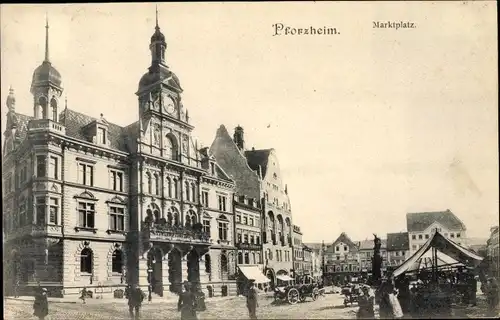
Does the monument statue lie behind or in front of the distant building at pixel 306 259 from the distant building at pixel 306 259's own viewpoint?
in front

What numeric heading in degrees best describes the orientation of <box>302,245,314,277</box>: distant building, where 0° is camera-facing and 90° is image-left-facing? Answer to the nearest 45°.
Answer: approximately 315°

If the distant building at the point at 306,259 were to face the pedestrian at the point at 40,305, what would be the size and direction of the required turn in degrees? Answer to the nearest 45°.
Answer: approximately 45° to its right

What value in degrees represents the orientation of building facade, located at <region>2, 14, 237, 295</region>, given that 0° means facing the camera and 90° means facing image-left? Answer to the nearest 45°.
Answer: approximately 315°

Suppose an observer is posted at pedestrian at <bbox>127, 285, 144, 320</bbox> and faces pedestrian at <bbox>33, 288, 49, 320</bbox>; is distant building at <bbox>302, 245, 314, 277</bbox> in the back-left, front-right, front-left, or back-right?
back-right

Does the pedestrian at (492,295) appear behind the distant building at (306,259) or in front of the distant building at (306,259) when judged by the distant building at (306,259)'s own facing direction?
in front

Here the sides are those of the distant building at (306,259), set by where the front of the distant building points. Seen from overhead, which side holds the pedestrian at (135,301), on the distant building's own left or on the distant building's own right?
on the distant building's own right

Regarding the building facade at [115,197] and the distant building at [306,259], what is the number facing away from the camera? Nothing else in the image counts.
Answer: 0

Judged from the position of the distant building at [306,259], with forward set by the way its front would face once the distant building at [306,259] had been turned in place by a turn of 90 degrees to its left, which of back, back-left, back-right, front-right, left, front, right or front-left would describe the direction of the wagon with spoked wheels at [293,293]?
back-right
